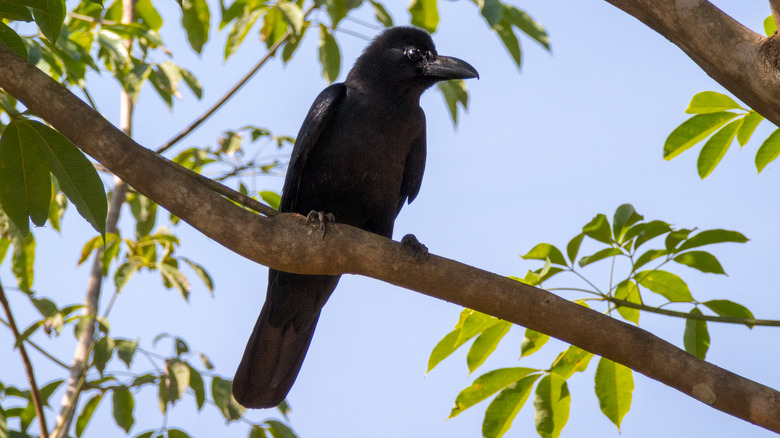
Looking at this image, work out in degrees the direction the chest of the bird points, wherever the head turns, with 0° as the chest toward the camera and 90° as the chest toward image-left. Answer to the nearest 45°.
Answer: approximately 315°

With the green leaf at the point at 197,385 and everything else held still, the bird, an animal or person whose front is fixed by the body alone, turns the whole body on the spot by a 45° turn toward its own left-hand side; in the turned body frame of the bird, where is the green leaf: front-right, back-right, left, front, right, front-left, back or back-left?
back

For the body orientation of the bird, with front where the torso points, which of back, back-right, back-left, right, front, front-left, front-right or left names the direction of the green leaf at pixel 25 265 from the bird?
back-right

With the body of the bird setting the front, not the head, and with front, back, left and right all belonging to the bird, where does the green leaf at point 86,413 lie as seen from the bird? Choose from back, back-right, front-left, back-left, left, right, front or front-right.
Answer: back-right
